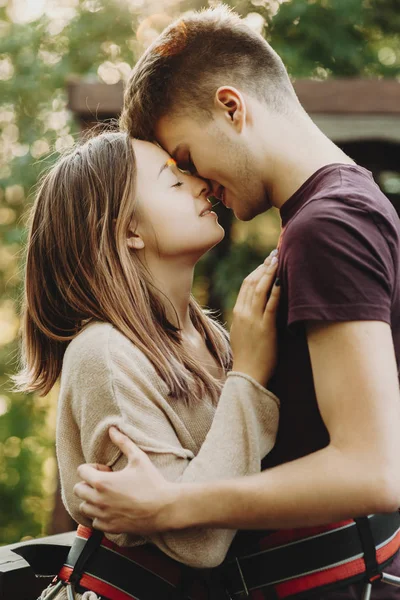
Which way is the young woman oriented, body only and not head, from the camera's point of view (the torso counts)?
to the viewer's right

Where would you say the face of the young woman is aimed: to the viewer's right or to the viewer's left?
to the viewer's right

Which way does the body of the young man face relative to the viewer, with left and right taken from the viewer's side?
facing to the left of the viewer

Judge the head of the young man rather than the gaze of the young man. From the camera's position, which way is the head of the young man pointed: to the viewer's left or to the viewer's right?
to the viewer's left

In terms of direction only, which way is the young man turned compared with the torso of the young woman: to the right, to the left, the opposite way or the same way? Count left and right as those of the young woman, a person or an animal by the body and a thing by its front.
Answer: the opposite way
